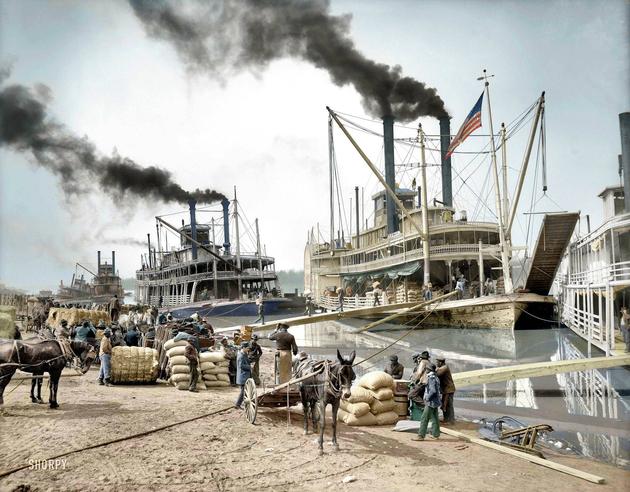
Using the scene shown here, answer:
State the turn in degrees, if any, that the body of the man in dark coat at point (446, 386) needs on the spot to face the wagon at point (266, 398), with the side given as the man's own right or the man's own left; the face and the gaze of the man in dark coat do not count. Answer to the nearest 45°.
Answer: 0° — they already face it

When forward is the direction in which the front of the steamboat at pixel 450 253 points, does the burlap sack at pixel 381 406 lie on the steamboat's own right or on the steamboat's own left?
on the steamboat's own right

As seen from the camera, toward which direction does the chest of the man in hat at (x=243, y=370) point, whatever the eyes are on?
to the viewer's right

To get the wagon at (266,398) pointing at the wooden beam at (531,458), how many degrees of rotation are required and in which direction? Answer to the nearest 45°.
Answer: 0° — it already faces it

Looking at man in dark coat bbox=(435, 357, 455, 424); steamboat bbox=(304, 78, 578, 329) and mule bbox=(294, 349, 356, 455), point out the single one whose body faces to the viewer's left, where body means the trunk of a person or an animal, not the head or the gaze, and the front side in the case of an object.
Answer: the man in dark coat

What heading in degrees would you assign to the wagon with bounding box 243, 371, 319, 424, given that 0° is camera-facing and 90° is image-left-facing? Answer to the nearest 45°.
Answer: approximately 315°

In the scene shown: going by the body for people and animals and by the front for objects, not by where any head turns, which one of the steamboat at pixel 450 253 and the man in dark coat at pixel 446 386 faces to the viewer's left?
the man in dark coat

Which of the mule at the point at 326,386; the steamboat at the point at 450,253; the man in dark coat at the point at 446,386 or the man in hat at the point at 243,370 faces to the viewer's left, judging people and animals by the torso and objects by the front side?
the man in dark coat

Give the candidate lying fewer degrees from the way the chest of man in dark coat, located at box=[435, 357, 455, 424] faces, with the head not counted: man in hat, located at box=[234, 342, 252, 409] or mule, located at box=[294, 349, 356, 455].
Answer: the man in hat

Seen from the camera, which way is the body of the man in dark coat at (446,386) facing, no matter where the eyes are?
to the viewer's left

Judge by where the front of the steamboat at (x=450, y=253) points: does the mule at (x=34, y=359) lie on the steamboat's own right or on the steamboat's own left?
on the steamboat's own right

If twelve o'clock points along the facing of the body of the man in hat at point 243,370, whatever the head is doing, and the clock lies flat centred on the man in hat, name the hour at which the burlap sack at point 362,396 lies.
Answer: The burlap sack is roughly at 1 o'clock from the man in hat.
